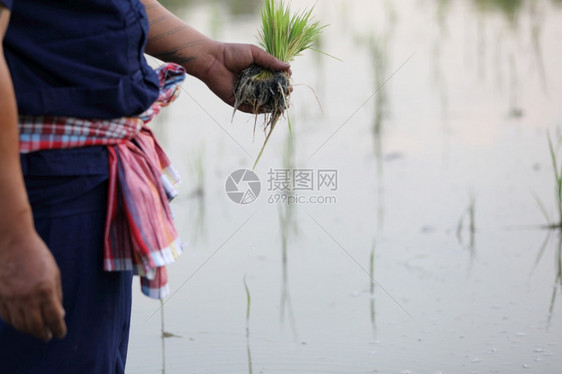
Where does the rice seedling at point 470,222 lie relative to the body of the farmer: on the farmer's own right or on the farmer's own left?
on the farmer's own left

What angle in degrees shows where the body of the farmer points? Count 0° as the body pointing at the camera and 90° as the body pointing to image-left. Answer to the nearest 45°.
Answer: approximately 315°
